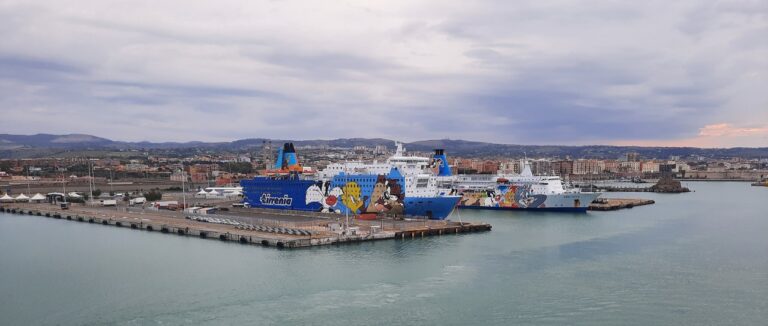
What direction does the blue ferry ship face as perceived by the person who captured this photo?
facing the viewer and to the right of the viewer

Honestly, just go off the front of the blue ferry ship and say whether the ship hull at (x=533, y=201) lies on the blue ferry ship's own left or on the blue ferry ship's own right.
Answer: on the blue ferry ship's own left

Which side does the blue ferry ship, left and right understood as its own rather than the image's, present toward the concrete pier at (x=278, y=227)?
right
